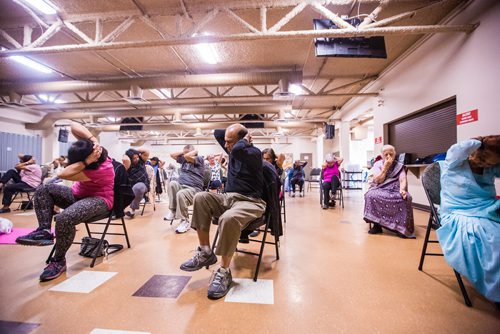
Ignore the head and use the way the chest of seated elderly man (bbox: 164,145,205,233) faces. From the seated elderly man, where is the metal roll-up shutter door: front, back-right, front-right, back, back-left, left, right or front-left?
back-left

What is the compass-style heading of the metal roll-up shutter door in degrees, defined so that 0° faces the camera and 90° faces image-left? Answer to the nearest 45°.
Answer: approximately 45°

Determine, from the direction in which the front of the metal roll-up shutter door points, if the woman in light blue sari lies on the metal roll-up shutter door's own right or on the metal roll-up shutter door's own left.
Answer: on the metal roll-up shutter door's own left

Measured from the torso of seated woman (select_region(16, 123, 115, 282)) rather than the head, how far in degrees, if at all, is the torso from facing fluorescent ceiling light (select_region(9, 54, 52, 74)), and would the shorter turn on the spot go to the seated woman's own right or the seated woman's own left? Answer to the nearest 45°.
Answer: approximately 135° to the seated woman's own right

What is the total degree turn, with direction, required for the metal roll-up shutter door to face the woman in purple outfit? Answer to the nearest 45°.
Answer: approximately 45° to its left

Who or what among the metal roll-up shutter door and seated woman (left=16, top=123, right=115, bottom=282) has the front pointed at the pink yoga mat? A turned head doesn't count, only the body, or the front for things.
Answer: the metal roll-up shutter door
